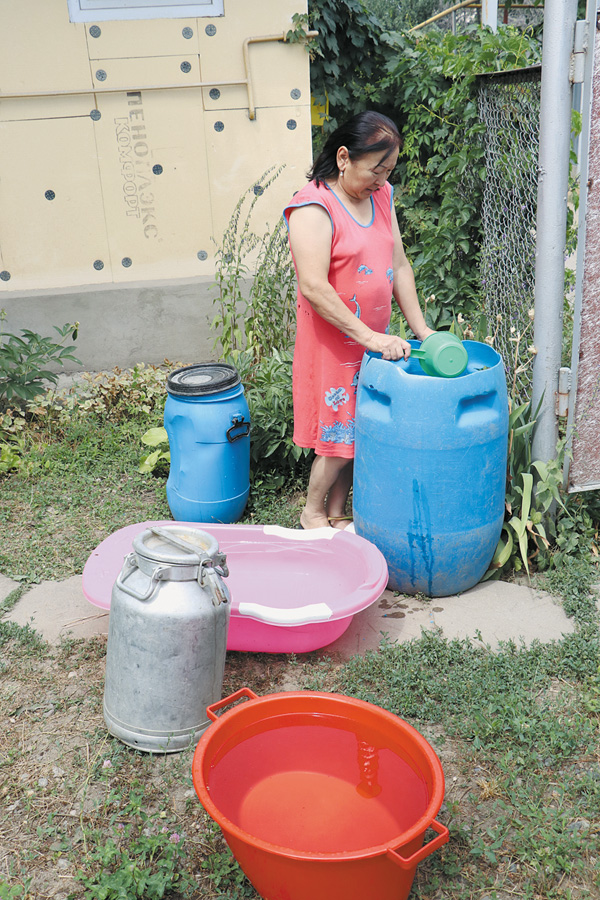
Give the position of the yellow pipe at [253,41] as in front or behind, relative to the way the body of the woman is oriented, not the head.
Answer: behind

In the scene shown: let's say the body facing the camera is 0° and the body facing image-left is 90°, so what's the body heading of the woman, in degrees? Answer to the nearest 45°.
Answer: approximately 315°

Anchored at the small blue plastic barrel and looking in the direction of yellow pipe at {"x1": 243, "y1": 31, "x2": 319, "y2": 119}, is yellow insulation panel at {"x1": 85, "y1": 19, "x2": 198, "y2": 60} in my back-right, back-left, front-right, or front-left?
front-left

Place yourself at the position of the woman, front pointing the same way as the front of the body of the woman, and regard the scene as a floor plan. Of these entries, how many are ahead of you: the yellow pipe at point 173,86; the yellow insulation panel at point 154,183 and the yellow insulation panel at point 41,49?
0

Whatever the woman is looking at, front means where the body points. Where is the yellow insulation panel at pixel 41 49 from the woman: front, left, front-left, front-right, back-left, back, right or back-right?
back

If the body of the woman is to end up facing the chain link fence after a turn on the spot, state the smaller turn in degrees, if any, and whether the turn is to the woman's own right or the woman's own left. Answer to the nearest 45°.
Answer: approximately 90° to the woman's own left

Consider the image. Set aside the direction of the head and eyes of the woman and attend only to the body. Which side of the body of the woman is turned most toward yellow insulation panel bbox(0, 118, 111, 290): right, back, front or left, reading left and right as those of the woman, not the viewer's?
back

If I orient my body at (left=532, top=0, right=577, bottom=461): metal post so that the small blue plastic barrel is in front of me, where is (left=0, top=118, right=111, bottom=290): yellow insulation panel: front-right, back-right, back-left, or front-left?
front-right

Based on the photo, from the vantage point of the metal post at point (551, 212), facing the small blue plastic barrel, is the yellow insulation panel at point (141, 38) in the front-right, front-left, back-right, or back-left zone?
front-right

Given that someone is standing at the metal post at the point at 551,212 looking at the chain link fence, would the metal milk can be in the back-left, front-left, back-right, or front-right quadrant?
back-left

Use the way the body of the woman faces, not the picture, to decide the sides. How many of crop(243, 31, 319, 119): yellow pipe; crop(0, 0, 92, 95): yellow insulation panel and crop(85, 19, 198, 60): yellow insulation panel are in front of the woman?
0

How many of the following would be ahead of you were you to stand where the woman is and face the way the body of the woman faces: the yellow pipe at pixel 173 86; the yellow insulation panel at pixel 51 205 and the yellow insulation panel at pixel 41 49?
0
